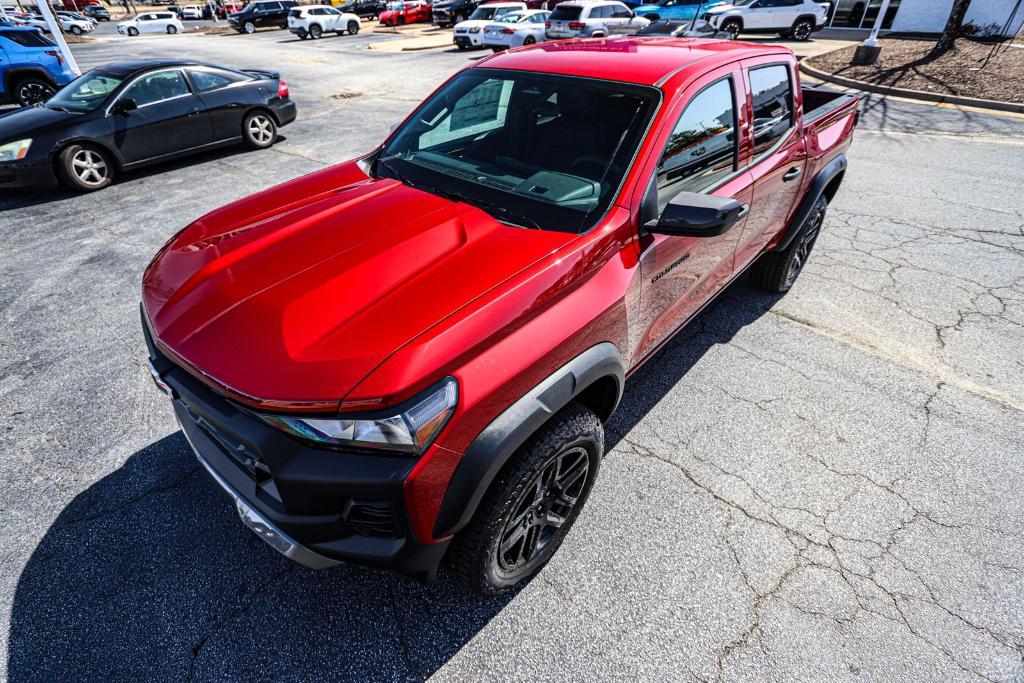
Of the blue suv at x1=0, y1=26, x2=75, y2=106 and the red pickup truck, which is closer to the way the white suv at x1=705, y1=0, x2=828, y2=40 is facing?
the blue suv

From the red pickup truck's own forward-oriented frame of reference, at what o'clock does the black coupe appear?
The black coupe is roughly at 3 o'clock from the red pickup truck.

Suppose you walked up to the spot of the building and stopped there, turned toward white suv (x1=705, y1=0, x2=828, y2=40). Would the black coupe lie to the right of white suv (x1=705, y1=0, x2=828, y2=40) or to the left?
left

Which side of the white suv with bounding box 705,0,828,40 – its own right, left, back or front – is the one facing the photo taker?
left

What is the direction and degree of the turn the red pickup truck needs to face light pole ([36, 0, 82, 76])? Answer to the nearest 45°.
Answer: approximately 90° to its right

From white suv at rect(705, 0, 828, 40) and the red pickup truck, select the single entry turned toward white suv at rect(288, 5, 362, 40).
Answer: white suv at rect(705, 0, 828, 40)

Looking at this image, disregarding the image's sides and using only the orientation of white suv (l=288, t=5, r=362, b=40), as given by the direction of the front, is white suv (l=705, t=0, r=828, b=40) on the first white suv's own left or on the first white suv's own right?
on the first white suv's own right

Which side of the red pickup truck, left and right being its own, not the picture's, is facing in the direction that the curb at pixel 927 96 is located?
back

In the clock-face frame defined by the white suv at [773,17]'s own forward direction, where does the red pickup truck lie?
The red pickup truck is roughly at 9 o'clock from the white suv.
